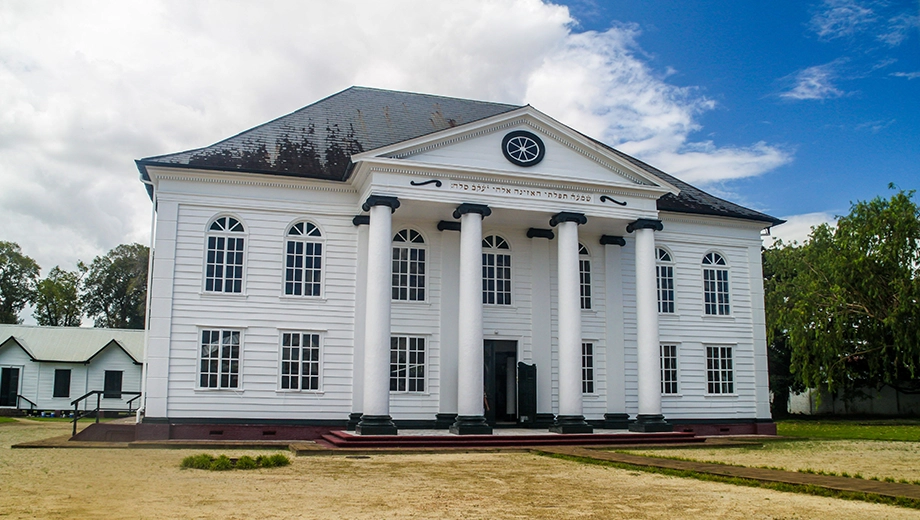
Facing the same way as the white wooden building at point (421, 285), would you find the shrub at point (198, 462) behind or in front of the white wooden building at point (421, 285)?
in front

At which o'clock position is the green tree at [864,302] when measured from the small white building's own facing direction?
The green tree is roughly at 10 o'clock from the small white building.

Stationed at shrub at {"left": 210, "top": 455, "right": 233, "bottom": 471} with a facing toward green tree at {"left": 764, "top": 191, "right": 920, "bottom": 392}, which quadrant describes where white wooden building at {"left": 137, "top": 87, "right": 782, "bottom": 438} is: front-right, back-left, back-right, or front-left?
front-left

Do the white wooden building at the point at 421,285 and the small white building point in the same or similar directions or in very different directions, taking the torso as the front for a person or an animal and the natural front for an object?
same or similar directions

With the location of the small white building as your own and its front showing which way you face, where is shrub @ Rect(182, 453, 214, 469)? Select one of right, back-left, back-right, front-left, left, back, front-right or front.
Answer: front

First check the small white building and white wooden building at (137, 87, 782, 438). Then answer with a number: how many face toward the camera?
2

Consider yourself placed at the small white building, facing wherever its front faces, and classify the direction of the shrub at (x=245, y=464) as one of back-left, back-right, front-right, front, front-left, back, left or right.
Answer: front

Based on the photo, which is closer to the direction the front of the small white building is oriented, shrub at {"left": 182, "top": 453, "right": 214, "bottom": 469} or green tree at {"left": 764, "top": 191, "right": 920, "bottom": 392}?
the shrub

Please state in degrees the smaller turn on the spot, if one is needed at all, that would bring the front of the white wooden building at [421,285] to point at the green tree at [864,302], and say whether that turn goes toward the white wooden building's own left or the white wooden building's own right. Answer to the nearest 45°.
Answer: approximately 135° to the white wooden building's own left

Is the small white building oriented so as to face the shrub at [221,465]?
yes

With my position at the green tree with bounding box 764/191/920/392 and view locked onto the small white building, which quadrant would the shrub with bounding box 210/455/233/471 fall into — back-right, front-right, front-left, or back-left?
front-left

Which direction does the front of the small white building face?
toward the camera
